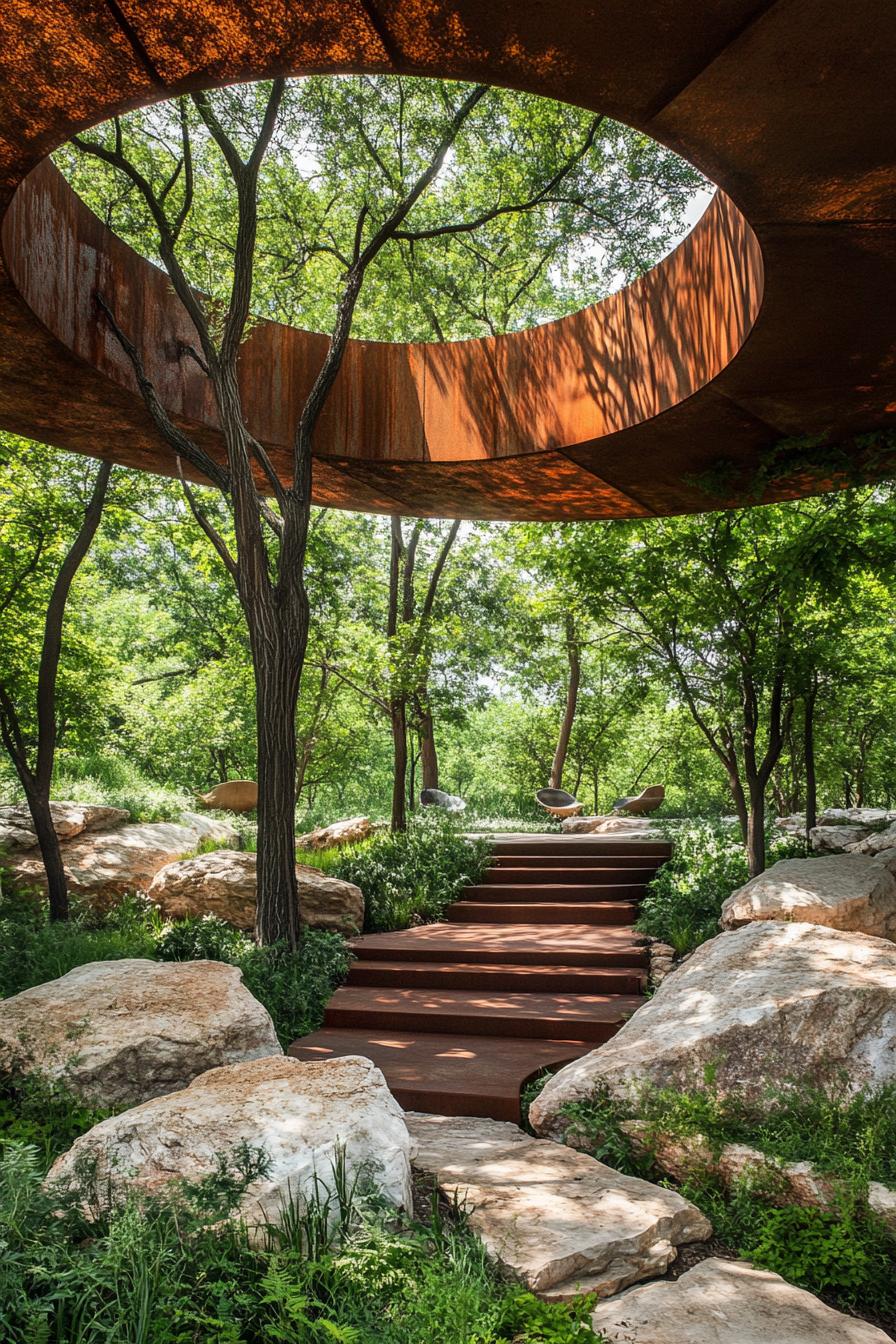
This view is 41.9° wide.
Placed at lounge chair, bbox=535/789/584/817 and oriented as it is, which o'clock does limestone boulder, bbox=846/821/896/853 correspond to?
The limestone boulder is roughly at 1 o'clock from the lounge chair.

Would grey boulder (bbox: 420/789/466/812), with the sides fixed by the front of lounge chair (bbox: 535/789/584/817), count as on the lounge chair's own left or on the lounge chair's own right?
on the lounge chair's own right

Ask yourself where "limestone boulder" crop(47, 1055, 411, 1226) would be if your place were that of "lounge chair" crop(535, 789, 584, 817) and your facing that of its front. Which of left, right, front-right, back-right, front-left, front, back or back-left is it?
front-right

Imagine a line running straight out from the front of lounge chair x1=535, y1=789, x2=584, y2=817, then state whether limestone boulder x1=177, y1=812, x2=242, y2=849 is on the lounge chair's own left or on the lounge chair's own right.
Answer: on the lounge chair's own right

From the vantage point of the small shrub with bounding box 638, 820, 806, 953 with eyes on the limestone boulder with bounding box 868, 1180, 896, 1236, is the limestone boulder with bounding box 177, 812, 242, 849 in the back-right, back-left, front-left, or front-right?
back-right
